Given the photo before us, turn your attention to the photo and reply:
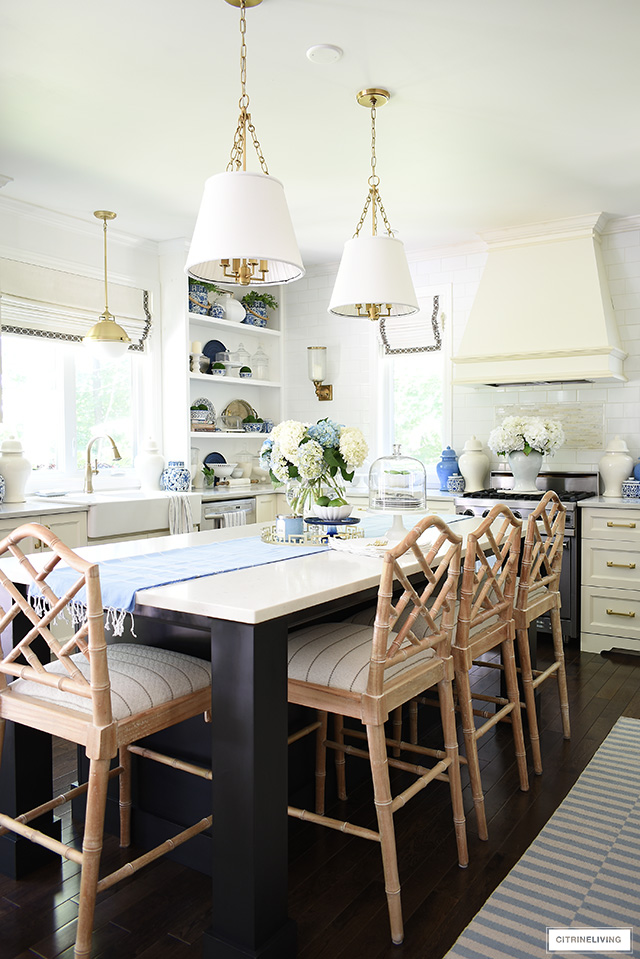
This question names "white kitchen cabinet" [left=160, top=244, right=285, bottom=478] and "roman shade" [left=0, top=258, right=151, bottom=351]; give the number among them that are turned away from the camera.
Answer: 0

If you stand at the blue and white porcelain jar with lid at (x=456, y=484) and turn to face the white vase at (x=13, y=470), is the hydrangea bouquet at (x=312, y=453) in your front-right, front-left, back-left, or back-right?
front-left

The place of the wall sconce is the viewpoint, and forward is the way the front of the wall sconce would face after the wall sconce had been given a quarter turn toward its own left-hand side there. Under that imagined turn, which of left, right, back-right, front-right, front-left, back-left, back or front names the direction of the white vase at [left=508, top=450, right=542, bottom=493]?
front

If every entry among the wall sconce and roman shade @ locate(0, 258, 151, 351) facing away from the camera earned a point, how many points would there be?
0

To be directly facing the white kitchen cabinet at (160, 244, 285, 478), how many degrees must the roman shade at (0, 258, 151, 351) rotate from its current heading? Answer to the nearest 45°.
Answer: approximately 90° to its left

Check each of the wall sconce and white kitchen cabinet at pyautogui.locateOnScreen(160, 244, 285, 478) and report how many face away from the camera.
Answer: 0

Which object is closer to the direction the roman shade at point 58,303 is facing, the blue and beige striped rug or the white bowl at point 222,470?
the blue and beige striped rug

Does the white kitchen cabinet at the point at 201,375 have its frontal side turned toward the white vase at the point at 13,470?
no

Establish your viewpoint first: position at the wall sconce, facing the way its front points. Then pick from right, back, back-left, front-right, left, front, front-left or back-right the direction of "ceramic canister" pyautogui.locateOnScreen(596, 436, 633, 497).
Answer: left

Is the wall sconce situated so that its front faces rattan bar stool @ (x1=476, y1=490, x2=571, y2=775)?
no

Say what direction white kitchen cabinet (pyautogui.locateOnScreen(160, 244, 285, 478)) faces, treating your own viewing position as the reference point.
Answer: facing the viewer and to the right of the viewer

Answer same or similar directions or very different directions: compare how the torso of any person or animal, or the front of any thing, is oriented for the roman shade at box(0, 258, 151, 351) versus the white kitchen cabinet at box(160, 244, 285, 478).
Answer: same or similar directions

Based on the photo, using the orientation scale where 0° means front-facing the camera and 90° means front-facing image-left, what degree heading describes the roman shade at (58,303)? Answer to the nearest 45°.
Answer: approximately 315°

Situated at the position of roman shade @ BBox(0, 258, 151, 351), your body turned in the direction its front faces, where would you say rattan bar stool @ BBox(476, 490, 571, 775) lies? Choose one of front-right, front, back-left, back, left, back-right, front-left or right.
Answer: front
